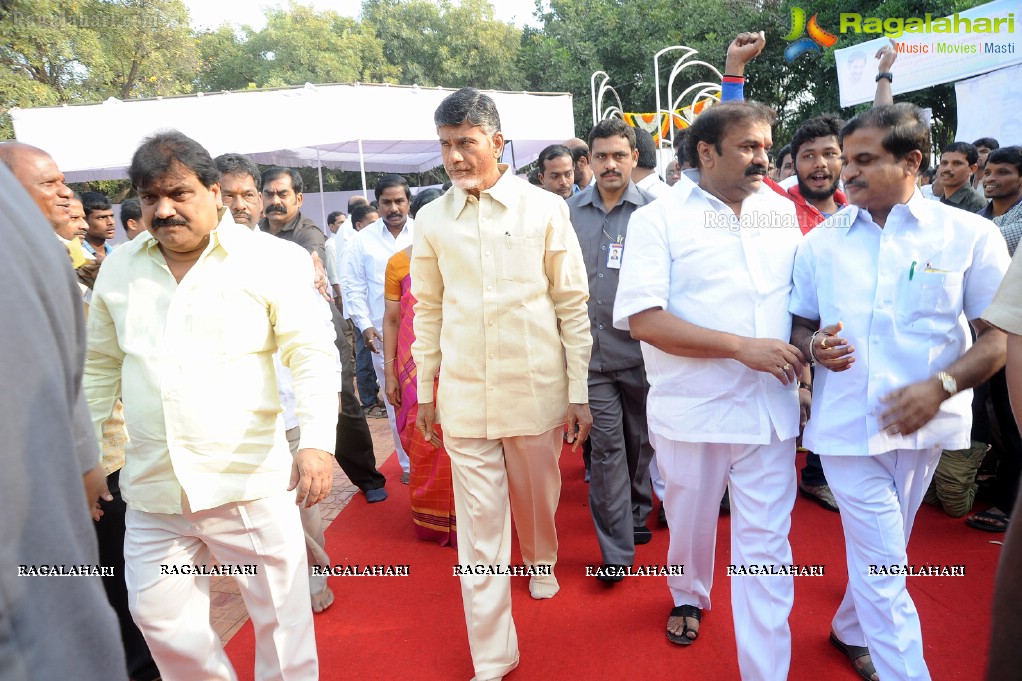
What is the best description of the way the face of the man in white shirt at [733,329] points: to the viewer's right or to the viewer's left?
to the viewer's right

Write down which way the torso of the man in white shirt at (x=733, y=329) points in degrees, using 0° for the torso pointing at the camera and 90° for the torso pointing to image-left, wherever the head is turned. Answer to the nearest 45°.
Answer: approximately 315°

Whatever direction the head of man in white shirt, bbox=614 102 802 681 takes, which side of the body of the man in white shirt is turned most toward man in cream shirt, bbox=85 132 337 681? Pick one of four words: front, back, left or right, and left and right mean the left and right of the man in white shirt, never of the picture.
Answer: right

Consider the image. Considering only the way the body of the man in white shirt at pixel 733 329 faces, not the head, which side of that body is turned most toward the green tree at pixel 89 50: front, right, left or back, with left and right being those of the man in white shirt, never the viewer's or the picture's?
back

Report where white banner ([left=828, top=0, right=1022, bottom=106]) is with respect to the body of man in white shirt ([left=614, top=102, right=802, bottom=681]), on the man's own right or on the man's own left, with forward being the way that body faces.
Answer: on the man's own left

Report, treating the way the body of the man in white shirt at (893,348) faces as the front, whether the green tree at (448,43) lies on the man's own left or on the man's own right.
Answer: on the man's own right

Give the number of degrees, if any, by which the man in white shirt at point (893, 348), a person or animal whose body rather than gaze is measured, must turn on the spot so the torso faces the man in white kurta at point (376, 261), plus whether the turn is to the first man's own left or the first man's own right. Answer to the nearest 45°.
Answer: approximately 90° to the first man's own right
